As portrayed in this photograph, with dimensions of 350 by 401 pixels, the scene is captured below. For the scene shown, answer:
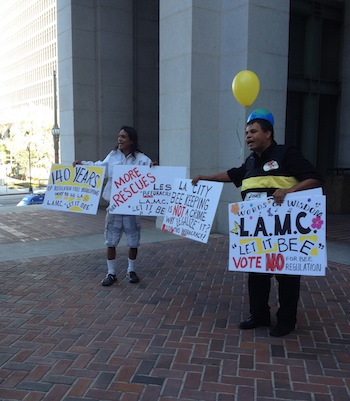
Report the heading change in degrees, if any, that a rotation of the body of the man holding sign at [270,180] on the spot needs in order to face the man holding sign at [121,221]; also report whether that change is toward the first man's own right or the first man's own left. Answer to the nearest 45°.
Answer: approximately 90° to the first man's own right

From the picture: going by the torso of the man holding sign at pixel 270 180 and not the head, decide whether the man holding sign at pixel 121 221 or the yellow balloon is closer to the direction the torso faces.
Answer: the man holding sign

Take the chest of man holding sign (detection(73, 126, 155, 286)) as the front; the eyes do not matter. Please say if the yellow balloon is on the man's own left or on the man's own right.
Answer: on the man's own left

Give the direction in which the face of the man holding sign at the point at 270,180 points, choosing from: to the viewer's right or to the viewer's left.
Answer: to the viewer's left

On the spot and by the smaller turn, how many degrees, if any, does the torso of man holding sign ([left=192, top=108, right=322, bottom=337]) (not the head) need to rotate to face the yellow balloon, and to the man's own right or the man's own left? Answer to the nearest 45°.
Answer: approximately 135° to the man's own right

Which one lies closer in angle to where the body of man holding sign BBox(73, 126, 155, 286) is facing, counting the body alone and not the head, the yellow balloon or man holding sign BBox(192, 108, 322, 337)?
the man holding sign
